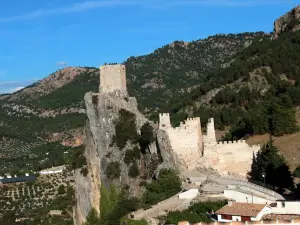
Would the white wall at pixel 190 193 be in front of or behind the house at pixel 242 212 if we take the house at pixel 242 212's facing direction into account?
behind

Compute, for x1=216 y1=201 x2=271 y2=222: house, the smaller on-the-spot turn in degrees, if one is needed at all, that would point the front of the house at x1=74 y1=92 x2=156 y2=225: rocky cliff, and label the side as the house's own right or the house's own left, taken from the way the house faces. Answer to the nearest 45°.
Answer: approximately 135° to the house's own right

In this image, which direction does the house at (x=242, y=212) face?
toward the camera

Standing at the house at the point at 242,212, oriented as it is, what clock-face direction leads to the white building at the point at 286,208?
The white building is roughly at 8 o'clock from the house.

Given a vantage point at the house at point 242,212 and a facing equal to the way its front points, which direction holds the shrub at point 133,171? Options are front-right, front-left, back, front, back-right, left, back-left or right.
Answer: back-right

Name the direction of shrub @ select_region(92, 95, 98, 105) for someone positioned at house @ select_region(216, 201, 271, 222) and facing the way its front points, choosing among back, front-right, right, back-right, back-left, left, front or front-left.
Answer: back-right

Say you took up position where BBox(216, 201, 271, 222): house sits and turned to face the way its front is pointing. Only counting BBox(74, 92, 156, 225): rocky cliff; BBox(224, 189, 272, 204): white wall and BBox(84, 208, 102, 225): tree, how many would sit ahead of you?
0

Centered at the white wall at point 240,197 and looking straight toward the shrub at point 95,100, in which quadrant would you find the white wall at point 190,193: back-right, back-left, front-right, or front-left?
front-left

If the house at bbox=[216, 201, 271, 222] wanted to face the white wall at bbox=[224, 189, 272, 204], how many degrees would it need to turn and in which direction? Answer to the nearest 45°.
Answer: approximately 180°

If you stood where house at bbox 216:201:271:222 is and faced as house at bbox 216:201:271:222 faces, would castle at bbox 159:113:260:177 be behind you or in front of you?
behind

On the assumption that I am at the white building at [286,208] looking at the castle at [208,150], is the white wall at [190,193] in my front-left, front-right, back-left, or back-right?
front-left

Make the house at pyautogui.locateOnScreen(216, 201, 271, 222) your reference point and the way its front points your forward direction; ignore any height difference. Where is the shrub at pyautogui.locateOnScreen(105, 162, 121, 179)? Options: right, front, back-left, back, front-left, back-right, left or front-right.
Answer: back-right
